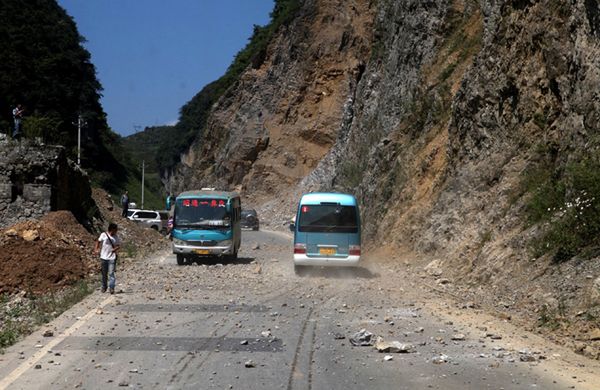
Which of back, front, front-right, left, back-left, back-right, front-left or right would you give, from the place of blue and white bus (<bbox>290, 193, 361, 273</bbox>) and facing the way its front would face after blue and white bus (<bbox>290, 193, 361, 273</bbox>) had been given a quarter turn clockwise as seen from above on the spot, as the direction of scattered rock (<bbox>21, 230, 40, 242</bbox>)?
back

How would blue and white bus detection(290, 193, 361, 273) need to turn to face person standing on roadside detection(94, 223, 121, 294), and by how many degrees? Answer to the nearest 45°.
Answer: approximately 135° to its left

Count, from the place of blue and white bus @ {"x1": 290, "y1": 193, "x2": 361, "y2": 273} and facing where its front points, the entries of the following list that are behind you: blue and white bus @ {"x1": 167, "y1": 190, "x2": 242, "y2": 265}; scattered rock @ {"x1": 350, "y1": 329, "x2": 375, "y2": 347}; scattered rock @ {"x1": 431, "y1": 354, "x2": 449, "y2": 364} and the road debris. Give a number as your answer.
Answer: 3

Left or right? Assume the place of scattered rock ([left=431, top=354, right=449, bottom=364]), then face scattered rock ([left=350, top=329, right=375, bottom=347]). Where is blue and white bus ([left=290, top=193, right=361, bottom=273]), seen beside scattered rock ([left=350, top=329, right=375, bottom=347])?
right

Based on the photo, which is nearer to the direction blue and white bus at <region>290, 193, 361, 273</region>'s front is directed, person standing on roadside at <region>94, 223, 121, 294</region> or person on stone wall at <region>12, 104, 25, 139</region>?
the person on stone wall

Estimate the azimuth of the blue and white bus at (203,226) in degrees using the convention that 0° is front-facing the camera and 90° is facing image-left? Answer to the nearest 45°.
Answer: approximately 0°

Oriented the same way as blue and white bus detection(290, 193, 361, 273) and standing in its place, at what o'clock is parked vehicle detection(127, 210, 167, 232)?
The parked vehicle is roughly at 11 o'clock from the blue and white bus.

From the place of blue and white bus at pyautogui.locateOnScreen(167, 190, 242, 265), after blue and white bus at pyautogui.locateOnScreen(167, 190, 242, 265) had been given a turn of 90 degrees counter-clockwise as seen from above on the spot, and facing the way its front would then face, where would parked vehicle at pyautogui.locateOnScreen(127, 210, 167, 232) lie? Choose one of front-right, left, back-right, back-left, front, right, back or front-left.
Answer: left

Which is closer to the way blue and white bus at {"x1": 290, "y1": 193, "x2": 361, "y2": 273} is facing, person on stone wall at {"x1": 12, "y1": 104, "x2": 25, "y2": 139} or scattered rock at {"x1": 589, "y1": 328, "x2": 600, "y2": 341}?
the person on stone wall

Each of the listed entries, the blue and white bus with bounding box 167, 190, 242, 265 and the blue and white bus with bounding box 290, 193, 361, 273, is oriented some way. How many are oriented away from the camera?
1

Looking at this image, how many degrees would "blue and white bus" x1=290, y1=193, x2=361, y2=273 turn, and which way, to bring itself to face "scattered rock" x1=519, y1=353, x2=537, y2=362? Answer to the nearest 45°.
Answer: approximately 180°

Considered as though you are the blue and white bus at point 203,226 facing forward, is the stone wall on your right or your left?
on your right

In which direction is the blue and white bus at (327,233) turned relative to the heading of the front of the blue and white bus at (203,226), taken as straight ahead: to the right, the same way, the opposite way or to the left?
the opposite way

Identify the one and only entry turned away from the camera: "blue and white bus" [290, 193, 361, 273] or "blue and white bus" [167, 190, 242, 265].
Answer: "blue and white bus" [290, 193, 361, 273]

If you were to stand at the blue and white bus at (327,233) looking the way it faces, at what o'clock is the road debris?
The road debris is roughly at 6 o'clock from the blue and white bus.

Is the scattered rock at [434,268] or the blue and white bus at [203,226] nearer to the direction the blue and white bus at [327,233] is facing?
the blue and white bus

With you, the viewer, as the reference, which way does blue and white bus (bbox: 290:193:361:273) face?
facing away from the viewer
